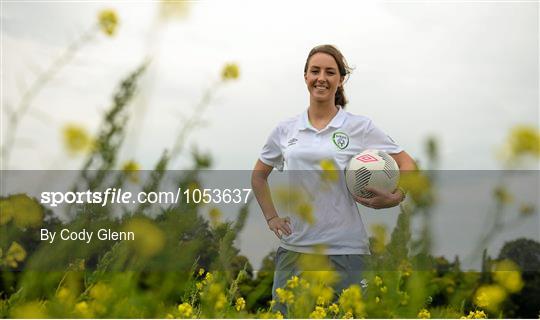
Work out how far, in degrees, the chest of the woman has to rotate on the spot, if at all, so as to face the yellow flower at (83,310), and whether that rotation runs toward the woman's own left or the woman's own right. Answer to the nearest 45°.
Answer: approximately 45° to the woman's own right

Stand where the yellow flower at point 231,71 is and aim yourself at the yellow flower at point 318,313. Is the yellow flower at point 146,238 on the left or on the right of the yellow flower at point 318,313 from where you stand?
right

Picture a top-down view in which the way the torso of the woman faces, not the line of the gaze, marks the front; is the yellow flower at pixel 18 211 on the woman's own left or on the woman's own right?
on the woman's own right

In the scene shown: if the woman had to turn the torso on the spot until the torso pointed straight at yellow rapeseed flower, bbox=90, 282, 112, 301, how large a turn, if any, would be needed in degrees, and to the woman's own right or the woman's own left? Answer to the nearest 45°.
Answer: approximately 45° to the woman's own right

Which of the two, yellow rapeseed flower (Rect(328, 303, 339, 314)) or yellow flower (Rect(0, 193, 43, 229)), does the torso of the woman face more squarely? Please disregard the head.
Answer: the yellow rapeseed flower

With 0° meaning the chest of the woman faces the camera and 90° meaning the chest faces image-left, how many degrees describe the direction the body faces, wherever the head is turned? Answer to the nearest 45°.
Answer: approximately 0°

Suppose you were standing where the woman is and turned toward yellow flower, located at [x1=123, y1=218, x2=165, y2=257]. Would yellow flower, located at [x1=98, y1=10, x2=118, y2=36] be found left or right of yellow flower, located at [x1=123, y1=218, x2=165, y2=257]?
right
